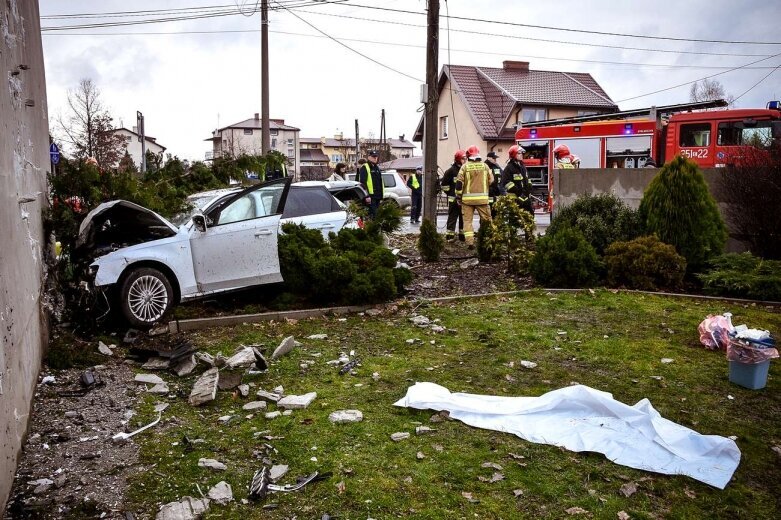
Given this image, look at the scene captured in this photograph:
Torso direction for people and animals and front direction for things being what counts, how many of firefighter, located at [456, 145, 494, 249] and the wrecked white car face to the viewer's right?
0

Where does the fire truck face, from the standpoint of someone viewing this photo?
facing to the right of the viewer

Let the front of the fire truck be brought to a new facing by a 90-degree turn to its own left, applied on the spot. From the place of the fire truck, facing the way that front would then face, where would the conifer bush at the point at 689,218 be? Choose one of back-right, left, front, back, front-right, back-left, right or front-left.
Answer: back

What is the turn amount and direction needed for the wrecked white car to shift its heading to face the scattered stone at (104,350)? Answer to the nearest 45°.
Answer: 0° — it already faces it

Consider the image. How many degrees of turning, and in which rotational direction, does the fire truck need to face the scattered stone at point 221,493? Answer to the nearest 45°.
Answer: approximately 90° to its right

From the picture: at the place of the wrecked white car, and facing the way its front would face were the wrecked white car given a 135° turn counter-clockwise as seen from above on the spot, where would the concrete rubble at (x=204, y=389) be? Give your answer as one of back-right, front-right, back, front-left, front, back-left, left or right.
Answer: right

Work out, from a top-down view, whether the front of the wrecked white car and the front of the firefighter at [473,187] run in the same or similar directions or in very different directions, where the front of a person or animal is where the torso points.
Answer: very different directions

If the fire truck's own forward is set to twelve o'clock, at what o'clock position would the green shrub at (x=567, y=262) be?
The green shrub is roughly at 3 o'clock from the fire truck.

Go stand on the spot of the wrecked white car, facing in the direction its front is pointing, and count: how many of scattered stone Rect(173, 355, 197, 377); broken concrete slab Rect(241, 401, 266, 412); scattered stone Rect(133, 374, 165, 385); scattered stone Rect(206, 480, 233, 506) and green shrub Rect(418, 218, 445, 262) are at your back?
1

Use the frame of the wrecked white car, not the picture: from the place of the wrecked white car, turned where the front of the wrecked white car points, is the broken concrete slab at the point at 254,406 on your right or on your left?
on your left

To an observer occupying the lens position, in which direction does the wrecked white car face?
facing the viewer and to the left of the viewer

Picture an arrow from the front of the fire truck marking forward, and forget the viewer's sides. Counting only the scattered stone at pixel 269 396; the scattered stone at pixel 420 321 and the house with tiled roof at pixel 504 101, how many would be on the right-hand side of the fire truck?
2
